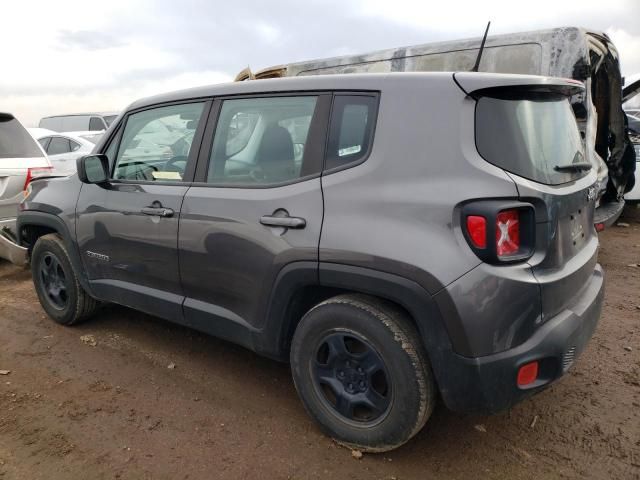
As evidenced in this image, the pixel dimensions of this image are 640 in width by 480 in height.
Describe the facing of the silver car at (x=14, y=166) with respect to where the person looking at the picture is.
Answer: facing away from the viewer and to the left of the viewer

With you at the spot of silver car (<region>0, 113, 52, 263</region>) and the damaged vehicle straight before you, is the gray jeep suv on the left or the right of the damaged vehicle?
right

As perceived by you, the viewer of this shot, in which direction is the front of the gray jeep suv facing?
facing away from the viewer and to the left of the viewer

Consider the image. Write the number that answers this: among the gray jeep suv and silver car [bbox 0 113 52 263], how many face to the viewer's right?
0

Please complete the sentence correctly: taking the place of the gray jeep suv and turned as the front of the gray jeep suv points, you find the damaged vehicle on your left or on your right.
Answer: on your right

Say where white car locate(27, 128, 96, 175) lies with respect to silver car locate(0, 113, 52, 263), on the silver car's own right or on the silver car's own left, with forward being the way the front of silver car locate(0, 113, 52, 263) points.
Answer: on the silver car's own right

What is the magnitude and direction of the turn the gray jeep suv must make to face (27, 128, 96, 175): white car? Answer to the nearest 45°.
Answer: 0° — it already faces it

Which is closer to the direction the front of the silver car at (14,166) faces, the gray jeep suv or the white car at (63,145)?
the white car

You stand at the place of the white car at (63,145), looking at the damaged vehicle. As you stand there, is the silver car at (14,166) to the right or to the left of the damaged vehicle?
right
